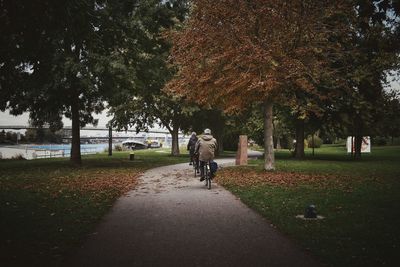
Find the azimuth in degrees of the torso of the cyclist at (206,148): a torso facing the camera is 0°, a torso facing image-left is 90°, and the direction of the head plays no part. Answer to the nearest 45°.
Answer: approximately 180°

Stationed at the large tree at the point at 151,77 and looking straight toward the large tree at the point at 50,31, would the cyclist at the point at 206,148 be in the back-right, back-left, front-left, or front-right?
front-left

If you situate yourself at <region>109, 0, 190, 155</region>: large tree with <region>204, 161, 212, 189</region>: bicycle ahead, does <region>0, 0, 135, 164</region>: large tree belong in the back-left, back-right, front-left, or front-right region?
front-right

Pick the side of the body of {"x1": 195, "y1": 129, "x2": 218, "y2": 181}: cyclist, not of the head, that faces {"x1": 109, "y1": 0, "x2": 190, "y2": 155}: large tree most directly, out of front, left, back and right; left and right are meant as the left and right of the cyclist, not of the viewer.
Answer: front
